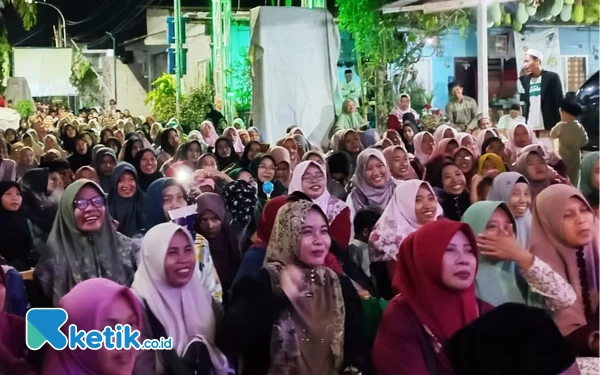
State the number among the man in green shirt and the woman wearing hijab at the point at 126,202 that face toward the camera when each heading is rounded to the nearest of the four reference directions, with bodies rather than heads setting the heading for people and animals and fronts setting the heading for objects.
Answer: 2

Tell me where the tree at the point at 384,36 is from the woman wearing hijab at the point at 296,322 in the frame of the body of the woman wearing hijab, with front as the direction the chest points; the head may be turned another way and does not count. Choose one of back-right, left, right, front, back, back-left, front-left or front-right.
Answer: back-left

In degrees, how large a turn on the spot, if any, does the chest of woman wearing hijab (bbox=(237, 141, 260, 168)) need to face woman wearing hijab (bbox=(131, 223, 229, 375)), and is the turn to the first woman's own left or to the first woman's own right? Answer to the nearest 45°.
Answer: approximately 45° to the first woman's own right

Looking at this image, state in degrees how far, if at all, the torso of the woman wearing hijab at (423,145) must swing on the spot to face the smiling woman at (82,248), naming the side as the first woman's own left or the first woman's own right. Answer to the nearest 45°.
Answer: approximately 45° to the first woman's own right

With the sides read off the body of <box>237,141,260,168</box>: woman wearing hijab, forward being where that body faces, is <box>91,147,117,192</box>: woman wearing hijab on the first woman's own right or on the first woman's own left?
on the first woman's own right

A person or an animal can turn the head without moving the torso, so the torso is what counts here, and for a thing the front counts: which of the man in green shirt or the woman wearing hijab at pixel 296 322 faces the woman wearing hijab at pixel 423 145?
the man in green shirt

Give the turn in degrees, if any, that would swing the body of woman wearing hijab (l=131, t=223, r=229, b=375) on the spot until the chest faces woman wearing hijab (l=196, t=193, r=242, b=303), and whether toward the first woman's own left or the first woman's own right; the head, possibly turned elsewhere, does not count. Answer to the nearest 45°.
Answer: approximately 135° to the first woman's own left
